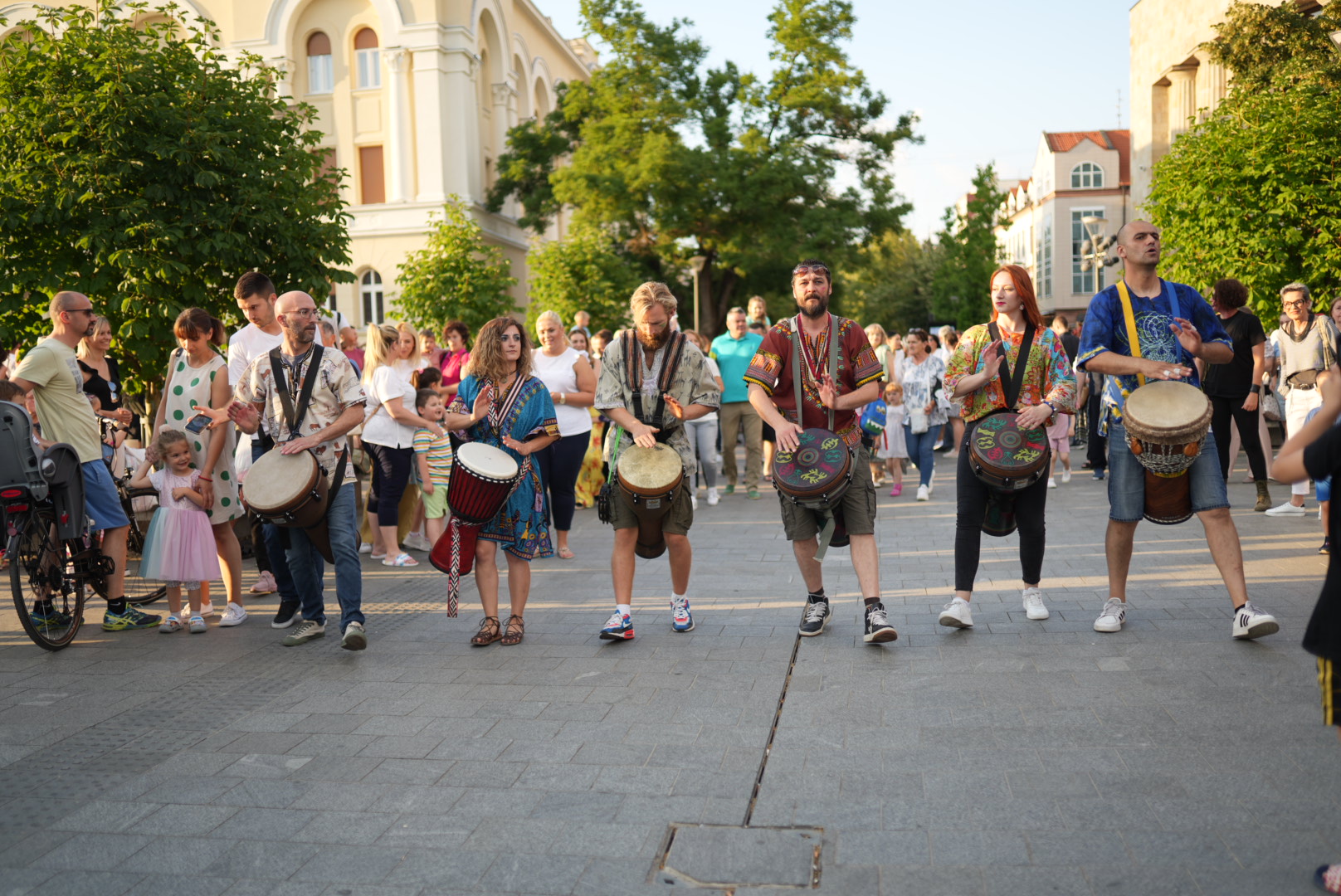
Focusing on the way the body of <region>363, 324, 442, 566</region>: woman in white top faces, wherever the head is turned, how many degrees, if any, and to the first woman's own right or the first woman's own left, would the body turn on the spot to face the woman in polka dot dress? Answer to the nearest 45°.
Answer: approximately 135° to the first woman's own right

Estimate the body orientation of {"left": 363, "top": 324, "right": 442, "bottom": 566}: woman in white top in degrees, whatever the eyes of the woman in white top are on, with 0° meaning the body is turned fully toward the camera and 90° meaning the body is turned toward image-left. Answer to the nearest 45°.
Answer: approximately 270°

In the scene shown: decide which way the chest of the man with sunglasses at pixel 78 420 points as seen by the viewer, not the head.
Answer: to the viewer's right

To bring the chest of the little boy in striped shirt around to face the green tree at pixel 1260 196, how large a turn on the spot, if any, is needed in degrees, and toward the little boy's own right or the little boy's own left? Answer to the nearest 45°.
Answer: approximately 90° to the little boy's own left

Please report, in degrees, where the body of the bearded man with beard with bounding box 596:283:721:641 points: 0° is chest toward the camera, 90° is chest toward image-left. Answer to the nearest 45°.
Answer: approximately 0°

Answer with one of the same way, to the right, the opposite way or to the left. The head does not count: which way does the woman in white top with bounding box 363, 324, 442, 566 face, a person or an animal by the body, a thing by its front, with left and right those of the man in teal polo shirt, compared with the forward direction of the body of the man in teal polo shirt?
to the left

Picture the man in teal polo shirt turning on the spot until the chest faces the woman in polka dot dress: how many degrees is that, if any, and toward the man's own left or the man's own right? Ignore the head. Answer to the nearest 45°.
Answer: approximately 45° to the man's own right

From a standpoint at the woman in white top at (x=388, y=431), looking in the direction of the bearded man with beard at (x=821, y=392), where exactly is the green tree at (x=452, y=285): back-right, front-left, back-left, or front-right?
back-left

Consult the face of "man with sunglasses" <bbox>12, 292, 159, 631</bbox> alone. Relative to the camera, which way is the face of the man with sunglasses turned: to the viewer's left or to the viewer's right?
to the viewer's right
